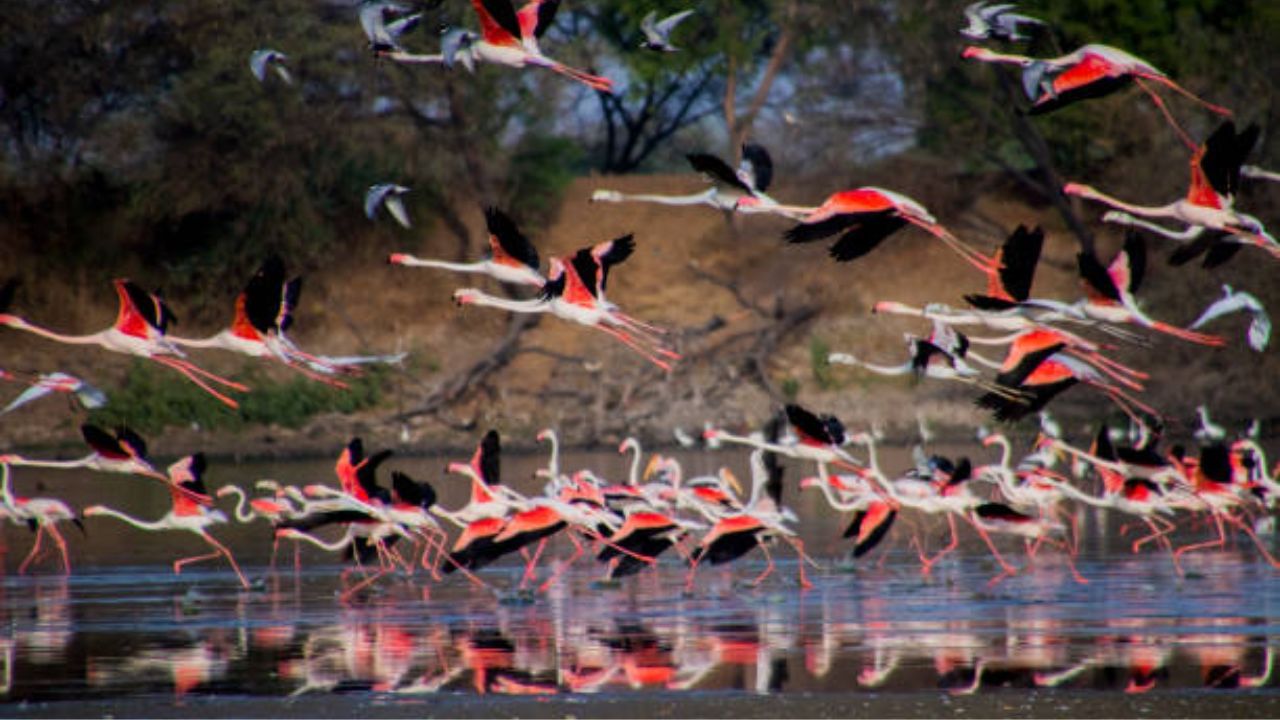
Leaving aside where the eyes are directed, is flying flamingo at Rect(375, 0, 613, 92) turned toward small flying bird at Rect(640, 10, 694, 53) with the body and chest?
no

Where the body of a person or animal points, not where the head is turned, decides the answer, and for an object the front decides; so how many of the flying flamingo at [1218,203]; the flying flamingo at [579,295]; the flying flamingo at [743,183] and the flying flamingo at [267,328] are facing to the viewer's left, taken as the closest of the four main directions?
4

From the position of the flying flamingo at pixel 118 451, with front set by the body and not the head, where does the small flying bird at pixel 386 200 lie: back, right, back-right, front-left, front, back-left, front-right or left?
back-left

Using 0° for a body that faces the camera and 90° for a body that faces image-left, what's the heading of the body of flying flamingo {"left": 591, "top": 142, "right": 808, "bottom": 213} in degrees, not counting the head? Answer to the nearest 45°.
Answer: approximately 90°

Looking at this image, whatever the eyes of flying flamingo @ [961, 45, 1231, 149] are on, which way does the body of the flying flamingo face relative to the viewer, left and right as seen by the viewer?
facing to the left of the viewer

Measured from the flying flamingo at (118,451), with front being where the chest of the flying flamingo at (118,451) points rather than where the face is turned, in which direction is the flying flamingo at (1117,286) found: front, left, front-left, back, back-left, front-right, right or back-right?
back-left

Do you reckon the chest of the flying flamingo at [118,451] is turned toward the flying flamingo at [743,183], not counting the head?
no

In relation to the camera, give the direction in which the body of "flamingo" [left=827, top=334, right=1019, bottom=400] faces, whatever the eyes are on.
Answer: to the viewer's left

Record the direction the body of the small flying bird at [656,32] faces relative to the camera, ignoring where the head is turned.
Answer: to the viewer's left

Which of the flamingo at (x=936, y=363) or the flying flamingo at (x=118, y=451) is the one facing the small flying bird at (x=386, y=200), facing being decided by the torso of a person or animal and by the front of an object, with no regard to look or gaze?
the flamingo

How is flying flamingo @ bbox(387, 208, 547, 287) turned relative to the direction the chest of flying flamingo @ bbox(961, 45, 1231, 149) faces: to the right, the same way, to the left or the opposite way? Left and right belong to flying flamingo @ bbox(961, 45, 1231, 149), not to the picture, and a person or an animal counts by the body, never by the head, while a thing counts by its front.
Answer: the same way

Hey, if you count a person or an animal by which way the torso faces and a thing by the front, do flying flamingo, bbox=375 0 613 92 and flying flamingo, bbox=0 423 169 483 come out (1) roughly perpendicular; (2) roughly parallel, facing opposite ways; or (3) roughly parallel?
roughly parallel

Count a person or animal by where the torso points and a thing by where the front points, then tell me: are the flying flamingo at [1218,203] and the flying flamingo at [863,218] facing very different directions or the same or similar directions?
same or similar directions

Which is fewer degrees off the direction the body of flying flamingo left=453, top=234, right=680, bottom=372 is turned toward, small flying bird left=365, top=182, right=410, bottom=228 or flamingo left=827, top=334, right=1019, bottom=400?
the small flying bird

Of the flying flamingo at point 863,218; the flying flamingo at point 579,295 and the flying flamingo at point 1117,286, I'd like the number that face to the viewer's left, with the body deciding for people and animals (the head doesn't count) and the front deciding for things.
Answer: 3

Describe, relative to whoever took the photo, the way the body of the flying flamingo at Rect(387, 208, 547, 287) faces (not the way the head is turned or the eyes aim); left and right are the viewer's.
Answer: facing to the left of the viewer

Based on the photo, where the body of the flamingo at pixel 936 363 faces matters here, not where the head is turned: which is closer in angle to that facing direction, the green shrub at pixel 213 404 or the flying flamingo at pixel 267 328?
the flying flamingo
